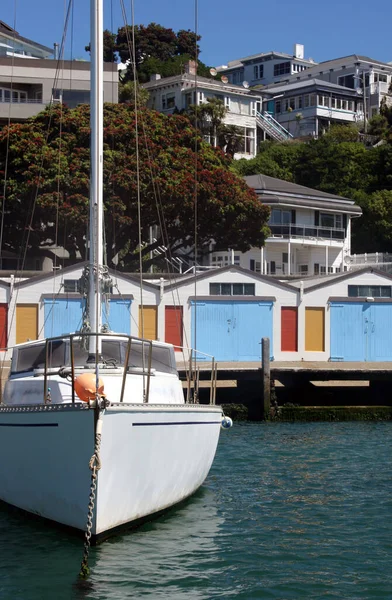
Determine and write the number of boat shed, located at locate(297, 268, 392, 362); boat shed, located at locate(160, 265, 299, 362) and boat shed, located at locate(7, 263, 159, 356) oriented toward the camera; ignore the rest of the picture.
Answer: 3

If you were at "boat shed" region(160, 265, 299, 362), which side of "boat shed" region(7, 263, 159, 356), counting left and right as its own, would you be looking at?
left

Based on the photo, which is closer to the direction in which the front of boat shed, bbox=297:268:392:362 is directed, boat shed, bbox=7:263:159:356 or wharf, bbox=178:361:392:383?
the wharf

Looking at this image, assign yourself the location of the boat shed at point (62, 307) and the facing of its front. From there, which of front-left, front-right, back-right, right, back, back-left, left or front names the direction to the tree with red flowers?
back

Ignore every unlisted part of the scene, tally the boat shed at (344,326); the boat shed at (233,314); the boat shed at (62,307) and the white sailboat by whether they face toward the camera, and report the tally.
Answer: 4

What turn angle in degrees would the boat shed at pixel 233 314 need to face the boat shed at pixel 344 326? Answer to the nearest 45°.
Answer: approximately 90° to its left

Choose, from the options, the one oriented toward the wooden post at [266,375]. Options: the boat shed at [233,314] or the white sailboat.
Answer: the boat shed

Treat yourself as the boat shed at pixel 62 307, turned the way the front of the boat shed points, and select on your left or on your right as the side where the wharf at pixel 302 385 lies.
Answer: on your left

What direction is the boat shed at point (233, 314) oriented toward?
toward the camera

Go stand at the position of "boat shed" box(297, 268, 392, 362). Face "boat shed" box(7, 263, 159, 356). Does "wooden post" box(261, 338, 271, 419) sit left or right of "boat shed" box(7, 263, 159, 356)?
left

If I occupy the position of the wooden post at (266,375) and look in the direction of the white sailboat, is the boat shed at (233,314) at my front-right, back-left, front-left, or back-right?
back-right

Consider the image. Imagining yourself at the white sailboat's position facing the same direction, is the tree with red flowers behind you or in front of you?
behind

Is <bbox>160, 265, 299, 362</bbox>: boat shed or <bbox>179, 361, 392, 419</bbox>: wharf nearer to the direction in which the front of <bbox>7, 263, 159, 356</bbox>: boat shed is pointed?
the wharf

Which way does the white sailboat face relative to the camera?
toward the camera

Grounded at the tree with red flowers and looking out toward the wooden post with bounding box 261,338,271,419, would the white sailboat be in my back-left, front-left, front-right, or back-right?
front-right

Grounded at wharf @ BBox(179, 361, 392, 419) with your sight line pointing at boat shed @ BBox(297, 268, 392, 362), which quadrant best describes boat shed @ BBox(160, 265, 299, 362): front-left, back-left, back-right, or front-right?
front-left
